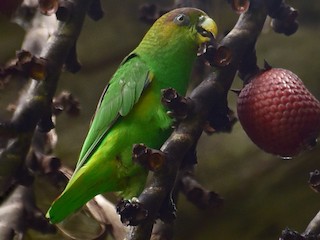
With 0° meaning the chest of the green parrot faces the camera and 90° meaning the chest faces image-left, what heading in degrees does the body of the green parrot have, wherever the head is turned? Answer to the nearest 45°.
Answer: approximately 270°
